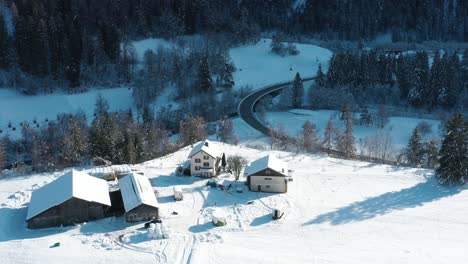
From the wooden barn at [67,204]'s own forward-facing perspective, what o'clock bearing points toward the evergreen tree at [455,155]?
The evergreen tree is roughly at 9 o'clock from the wooden barn.

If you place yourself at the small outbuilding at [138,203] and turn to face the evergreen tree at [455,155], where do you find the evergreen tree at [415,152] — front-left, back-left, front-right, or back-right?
front-left

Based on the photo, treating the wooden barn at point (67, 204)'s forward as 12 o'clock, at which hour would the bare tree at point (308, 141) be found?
The bare tree is roughly at 8 o'clock from the wooden barn.

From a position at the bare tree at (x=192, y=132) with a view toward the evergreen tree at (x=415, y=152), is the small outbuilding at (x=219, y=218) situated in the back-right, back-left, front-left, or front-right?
front-right

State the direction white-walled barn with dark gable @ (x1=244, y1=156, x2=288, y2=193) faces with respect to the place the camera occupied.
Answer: facing the viewer

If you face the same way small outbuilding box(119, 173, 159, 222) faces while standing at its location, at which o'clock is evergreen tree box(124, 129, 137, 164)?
The evergreen tree is roughly at 6 o'clock from the small outbuilding.

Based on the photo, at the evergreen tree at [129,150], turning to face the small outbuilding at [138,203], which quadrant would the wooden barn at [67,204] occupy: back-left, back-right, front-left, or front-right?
front-right

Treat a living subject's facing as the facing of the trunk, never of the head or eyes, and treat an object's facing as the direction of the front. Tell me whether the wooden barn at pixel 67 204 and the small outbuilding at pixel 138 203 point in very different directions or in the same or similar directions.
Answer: same or similar directions

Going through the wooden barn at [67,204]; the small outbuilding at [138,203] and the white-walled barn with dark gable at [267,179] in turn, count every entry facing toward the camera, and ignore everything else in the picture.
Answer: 3

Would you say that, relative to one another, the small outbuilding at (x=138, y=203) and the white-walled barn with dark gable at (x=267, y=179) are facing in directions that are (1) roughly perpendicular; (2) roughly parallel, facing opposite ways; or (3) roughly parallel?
roughly parallel

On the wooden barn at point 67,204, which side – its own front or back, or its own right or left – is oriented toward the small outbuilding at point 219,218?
left

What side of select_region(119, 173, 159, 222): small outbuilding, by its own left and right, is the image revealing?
front

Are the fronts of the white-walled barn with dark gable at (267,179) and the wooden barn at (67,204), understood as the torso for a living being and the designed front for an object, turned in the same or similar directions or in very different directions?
same or similar directions

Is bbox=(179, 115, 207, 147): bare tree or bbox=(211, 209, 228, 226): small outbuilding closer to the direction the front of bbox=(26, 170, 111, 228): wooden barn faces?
the small outbuilding

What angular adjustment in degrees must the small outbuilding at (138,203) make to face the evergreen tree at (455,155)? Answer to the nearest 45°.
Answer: approximately 90° to its left
